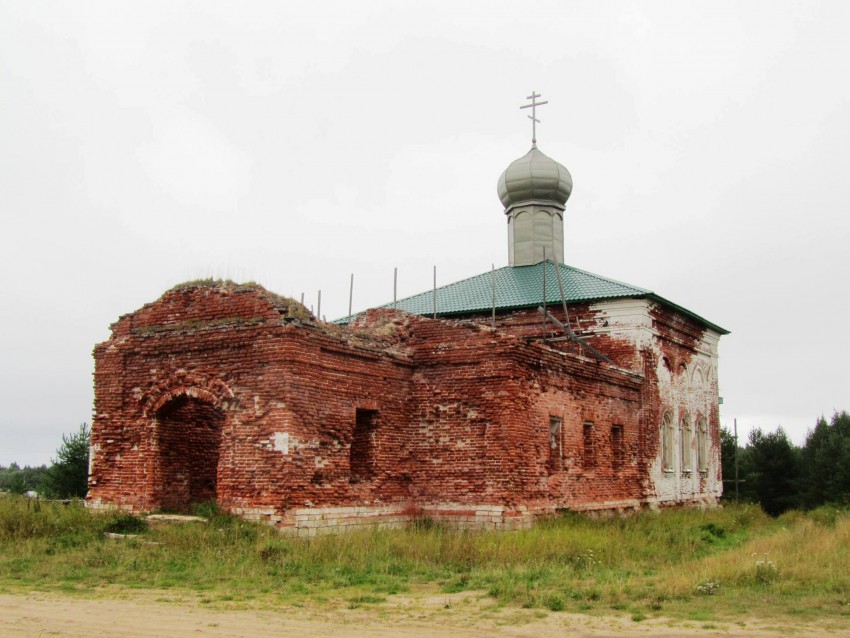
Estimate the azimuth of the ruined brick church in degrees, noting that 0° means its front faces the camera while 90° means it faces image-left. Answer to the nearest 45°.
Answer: approximately 45°

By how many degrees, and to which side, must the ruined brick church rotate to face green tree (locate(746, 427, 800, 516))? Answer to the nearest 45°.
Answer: approximately 180°

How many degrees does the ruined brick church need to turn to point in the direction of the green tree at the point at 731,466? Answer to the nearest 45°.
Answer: approximately 180°

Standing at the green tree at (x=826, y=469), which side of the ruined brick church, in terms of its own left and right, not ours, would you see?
back

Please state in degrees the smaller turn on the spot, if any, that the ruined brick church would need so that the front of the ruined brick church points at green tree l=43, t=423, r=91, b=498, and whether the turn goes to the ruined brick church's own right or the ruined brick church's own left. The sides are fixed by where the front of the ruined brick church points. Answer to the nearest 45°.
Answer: approximately 90° to the ruined brick church's own right

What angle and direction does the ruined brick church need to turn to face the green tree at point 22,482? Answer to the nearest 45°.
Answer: approximately 90° to its right
